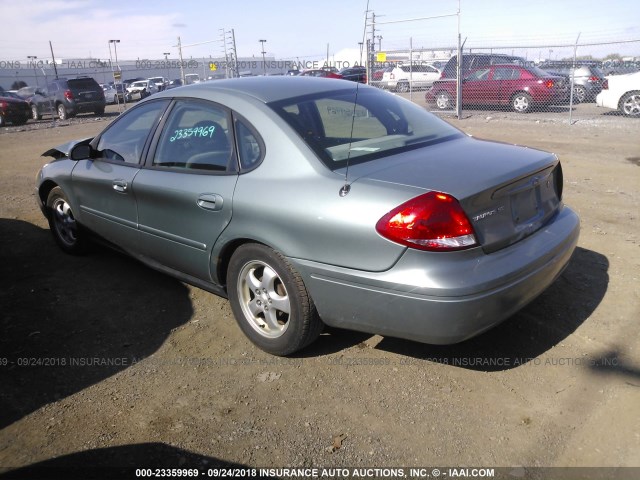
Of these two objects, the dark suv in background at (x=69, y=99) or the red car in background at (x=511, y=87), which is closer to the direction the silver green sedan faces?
the dark suv in background

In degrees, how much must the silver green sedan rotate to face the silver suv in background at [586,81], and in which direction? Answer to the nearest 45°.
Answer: approximately 90° to its right

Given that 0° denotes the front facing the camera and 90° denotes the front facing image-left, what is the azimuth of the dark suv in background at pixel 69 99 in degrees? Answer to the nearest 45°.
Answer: approximately 135°

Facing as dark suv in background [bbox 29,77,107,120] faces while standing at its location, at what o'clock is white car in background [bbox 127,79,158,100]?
The white car in background is roughly at 2 o'clock from the dark suv in background.

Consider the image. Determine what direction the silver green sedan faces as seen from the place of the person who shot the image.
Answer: facing away from the viewer and to the left of the viewer

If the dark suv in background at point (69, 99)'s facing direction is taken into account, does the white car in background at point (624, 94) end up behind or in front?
behind

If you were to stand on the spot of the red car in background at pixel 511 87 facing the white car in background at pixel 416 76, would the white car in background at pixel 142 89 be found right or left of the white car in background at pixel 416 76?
left

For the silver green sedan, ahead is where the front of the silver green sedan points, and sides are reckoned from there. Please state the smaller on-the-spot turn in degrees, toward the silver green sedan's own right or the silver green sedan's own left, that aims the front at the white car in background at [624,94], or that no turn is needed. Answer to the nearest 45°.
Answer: approximately 90° to the silver green sedan's own right

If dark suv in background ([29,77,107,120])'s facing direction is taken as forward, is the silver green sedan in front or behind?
behind

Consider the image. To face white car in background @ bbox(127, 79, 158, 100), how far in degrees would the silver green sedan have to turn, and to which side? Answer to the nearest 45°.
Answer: approximately 45° to its right

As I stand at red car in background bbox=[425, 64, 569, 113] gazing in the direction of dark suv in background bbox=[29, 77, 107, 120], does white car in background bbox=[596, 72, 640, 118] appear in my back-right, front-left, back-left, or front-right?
back-left
